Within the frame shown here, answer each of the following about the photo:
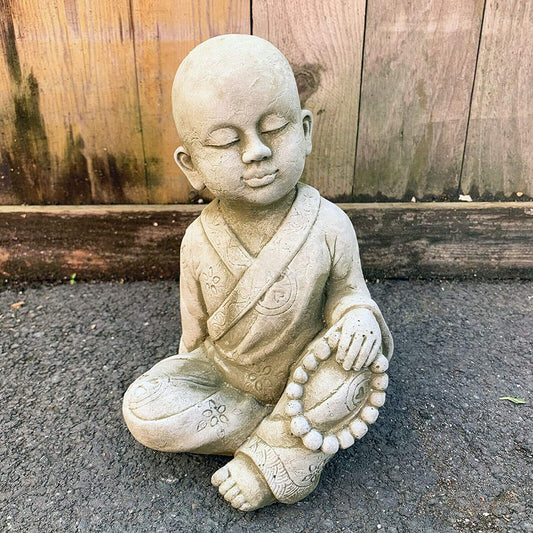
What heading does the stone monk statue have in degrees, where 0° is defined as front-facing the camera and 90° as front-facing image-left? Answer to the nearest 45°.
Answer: approximately 0°

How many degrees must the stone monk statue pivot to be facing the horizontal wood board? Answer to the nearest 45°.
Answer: approximately 180°
